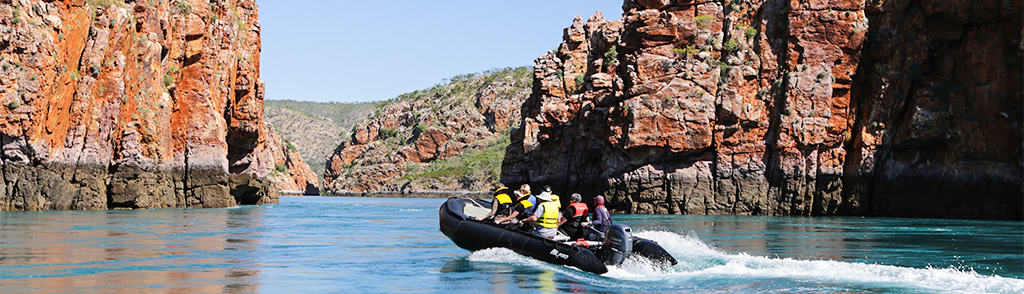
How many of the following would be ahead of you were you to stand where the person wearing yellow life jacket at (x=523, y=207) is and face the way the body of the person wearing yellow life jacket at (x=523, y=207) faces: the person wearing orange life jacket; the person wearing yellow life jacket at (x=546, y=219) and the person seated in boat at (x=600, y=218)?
0

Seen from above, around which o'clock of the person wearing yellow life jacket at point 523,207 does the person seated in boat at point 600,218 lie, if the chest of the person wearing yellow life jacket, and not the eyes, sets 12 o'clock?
The person seated in boat is roughly at 5 o'clock from the person wearing yellow life jacket.

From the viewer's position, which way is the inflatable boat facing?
facing away from the viewer and to the left of the viewer

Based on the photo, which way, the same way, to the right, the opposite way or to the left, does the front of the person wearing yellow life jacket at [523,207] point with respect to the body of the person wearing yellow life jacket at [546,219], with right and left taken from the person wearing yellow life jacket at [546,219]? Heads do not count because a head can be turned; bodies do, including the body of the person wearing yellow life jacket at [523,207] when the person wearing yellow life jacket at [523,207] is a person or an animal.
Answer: the same way

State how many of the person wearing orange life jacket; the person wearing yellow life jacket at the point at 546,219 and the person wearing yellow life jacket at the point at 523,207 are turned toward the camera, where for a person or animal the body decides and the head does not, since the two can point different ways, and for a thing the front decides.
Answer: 0

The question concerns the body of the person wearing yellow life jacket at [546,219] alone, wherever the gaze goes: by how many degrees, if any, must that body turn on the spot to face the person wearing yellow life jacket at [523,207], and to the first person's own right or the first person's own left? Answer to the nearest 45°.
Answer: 0° — they already face them

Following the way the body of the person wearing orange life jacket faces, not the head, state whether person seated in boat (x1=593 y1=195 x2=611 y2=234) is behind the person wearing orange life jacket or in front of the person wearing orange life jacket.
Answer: behind

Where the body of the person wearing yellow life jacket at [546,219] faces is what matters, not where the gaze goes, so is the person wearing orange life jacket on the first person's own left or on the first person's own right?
on the first person's own right

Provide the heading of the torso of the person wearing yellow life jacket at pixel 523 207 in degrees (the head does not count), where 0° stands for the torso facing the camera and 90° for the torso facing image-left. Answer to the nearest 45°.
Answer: approximately 135°

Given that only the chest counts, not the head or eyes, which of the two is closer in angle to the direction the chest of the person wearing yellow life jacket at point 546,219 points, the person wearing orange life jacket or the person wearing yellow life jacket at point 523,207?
the person wearing yellow life jacket

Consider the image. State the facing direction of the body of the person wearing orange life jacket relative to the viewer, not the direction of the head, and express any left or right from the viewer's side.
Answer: facing away from the viewer and to the left of the viewer

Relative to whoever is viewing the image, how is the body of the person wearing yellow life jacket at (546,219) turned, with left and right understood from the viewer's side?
facing away from the viewer and to the left of the viewer

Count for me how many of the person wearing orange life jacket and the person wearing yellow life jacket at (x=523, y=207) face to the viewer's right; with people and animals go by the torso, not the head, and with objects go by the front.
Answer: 0
